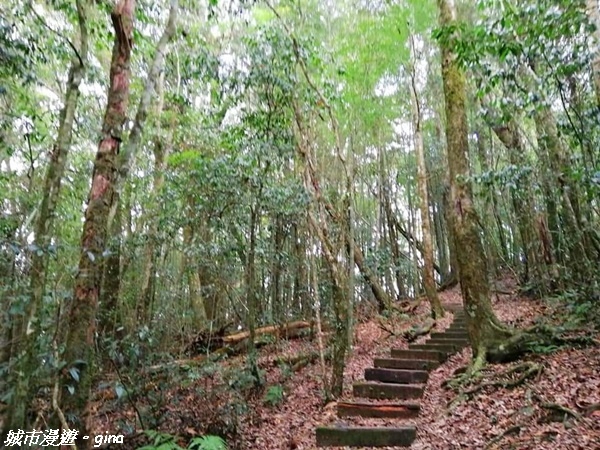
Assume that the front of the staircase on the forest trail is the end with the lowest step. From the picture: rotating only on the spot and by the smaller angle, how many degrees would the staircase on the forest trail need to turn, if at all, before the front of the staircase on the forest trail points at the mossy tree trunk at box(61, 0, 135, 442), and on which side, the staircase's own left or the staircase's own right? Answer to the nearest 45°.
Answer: approximately 45° to the staircase's own right

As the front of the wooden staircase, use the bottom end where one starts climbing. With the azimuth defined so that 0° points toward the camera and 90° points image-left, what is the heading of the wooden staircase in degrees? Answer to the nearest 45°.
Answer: approximately 0°

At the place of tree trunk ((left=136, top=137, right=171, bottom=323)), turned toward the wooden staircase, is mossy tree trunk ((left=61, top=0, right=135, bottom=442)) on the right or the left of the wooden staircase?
right

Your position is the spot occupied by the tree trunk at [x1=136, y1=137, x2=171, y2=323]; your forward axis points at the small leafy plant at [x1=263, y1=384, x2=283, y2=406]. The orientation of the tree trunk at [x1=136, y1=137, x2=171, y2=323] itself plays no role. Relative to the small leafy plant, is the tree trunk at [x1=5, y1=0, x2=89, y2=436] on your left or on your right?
right

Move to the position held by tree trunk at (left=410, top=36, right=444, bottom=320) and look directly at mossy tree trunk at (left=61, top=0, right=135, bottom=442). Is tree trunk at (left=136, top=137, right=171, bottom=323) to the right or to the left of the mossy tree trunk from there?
right

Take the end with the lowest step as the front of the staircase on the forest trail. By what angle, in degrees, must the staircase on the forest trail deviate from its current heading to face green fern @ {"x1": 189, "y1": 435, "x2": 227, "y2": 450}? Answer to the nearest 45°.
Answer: approximately 45° to its right

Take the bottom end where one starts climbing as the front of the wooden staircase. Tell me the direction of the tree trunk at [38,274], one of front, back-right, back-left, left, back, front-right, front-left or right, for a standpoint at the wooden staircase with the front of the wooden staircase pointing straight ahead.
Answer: front-right

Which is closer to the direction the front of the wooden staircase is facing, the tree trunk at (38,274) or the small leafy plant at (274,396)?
the tree trunk

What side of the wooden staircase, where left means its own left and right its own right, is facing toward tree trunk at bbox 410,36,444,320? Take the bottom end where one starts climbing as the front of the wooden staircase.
back
